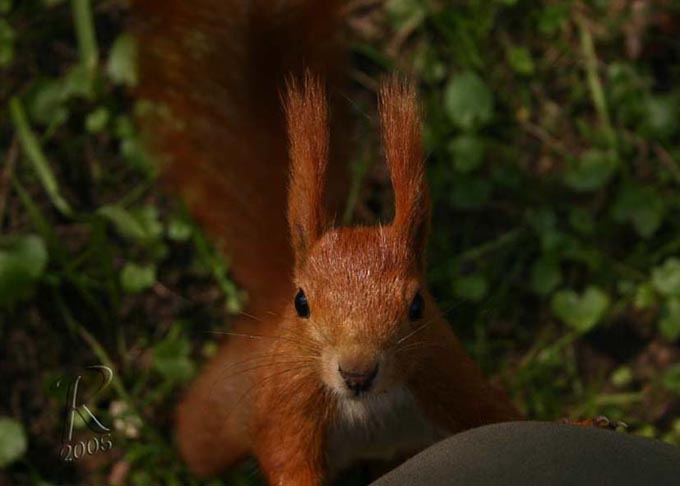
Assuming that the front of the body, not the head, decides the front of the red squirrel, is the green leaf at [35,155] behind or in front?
behind

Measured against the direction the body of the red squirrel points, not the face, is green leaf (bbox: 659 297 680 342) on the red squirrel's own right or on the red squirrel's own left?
on the red squirrel's own left

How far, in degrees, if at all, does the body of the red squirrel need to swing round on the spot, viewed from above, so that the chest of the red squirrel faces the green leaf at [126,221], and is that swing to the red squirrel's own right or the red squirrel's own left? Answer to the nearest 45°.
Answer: approximately 135° to the red squirrel's own right

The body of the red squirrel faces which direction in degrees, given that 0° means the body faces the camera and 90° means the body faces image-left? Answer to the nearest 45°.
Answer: approximately 0°

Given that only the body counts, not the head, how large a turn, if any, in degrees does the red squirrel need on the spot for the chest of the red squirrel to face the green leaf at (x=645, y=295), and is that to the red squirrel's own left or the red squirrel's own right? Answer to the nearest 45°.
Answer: approximately 135° to the red squirrel's own left
